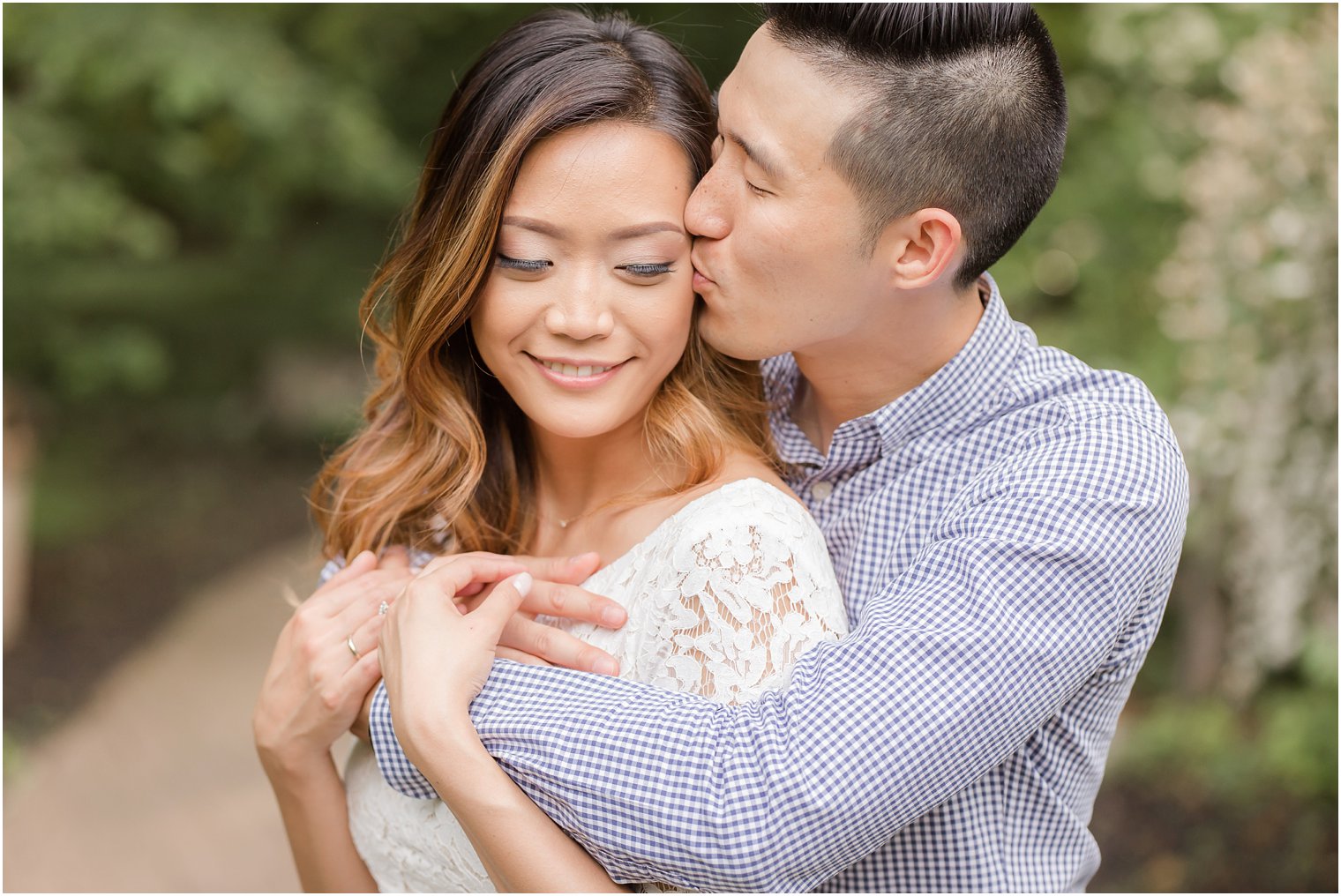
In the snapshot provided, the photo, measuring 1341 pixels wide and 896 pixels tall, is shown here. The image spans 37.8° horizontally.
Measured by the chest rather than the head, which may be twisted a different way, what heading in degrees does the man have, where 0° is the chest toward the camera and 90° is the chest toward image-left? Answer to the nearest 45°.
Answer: approximately 45°

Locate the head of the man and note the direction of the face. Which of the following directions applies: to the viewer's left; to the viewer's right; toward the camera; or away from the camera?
to the viewer's left

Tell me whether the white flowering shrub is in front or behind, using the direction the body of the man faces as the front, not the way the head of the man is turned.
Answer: behind
